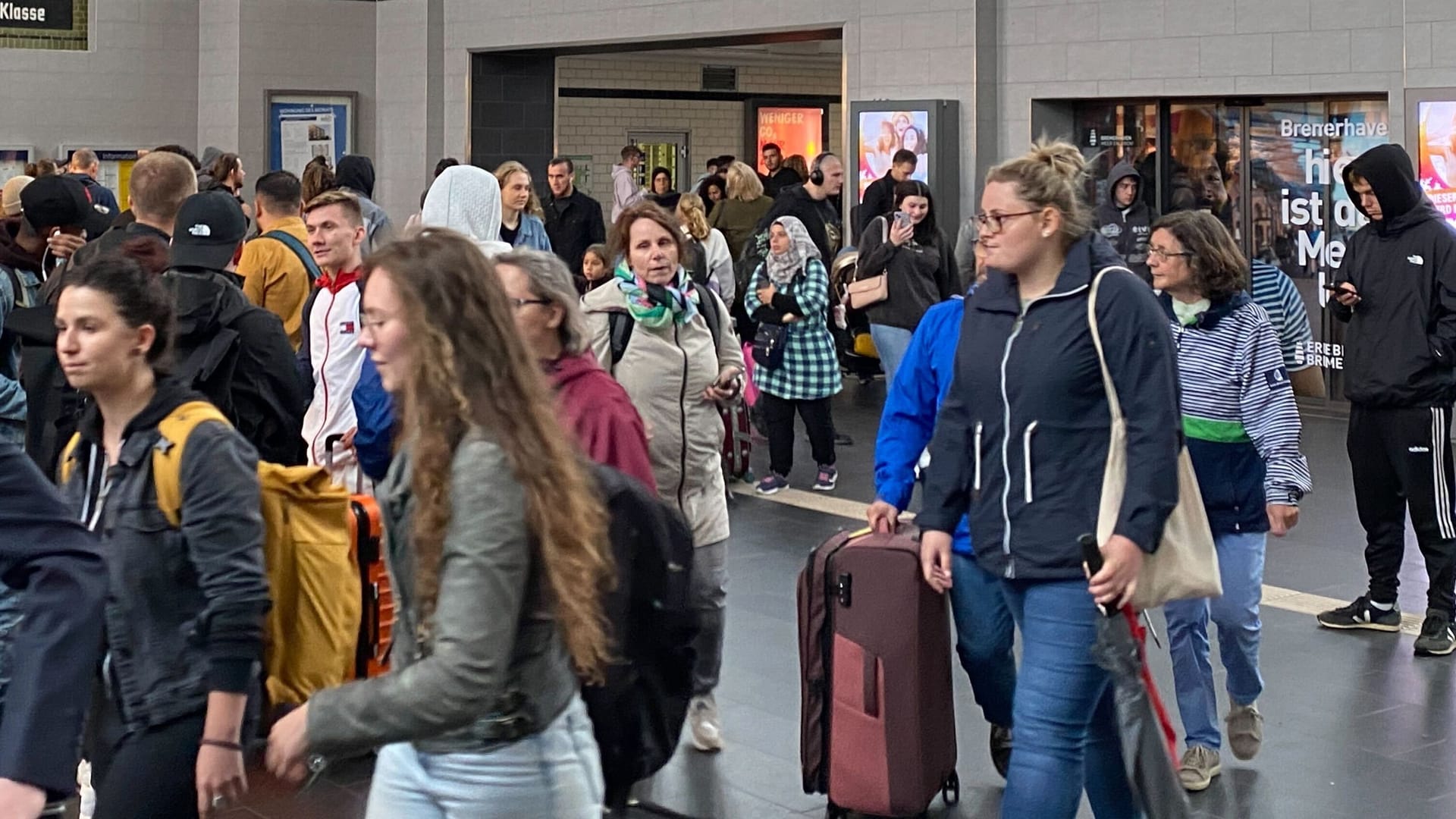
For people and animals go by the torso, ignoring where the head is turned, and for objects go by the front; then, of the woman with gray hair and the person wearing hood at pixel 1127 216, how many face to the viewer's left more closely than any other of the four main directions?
1

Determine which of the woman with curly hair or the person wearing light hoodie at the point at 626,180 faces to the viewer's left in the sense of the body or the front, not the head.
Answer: the woman with curly hair

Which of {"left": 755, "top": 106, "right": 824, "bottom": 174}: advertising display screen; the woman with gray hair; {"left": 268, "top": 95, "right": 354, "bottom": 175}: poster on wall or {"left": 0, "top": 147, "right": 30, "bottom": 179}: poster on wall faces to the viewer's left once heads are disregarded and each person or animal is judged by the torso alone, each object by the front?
the woman with gray hair

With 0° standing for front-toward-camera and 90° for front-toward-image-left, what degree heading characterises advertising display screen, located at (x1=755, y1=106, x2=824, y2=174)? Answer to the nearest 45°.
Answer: approximately 0°

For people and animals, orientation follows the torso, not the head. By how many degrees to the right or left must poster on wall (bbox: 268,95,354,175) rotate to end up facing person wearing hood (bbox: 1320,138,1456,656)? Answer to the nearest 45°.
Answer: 0° — it already faces them

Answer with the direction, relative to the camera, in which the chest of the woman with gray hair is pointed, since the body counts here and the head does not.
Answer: to the viewer's left
